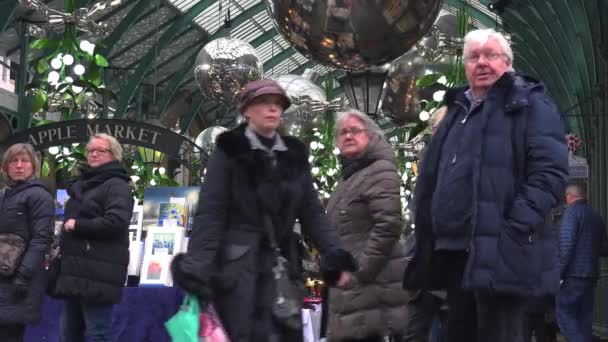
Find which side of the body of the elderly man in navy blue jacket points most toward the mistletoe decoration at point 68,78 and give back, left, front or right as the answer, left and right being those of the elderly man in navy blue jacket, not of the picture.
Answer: right

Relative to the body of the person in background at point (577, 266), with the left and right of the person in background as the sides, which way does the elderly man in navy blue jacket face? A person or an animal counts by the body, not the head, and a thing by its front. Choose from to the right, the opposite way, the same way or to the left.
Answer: to the left

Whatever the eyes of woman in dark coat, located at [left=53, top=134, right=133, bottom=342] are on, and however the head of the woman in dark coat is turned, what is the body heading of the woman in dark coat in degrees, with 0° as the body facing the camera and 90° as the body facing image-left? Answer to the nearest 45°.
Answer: approximately 45°

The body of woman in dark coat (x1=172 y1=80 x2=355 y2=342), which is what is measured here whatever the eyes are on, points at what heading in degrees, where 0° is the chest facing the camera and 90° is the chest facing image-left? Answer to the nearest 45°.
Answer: approximately 315°

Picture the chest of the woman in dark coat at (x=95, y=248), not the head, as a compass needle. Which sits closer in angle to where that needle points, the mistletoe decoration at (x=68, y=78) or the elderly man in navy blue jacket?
the elderly man in navy blue jacket
